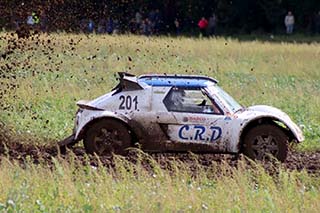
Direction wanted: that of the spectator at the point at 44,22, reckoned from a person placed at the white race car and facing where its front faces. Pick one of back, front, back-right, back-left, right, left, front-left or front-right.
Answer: back-left

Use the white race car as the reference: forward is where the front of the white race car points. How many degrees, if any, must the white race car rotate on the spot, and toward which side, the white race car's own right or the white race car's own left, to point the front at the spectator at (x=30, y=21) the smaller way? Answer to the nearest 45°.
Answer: approximately 135° to the white race car's own left

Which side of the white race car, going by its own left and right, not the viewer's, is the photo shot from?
right
